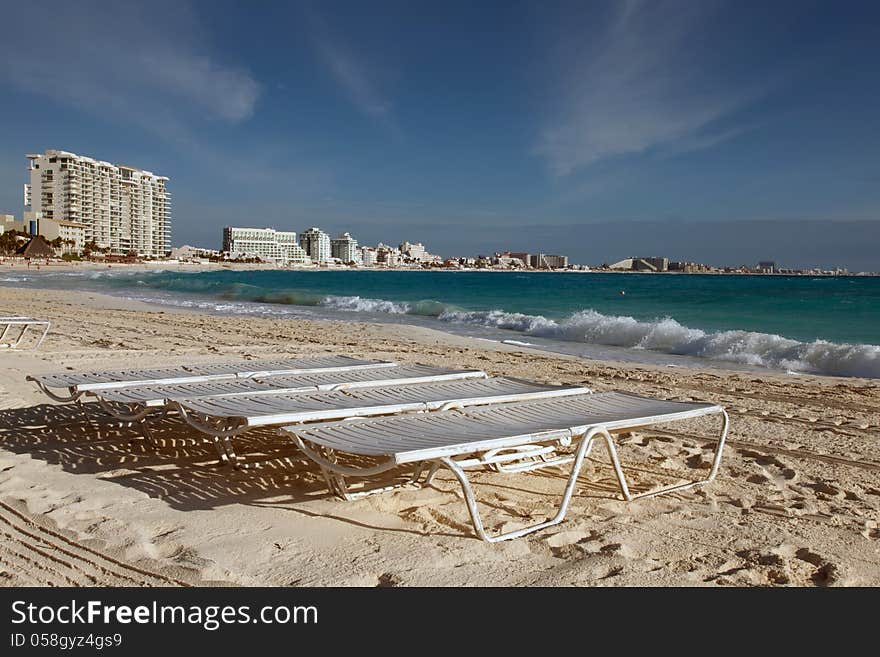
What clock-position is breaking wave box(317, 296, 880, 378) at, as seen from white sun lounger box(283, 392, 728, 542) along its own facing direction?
The breaking wave is roughly at 11 o'clock from the white sun lounger.

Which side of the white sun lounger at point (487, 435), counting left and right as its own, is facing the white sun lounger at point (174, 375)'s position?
left

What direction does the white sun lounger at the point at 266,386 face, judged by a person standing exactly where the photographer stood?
facing away from the viewer and to the right of the viewer

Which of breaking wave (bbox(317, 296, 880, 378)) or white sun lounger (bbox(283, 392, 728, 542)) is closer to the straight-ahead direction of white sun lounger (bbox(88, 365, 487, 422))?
the breaking wave

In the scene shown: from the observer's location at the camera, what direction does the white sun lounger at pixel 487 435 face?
facing away from the viewer and to the right of the viewer

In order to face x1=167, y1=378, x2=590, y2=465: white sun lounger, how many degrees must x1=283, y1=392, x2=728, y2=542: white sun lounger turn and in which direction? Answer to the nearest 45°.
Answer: approximately 90° to its left

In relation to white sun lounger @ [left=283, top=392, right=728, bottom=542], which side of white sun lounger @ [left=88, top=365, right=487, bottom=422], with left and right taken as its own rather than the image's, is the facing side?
right
